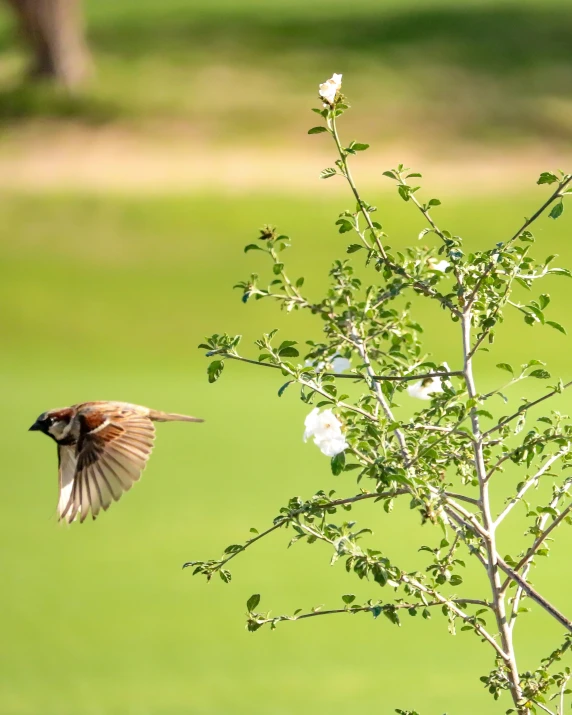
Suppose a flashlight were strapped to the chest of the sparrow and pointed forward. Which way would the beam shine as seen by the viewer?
to the viewer's left
